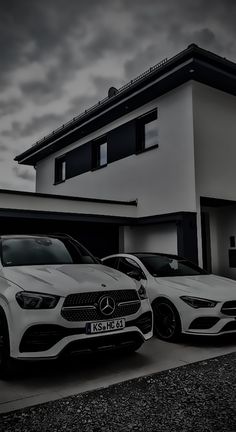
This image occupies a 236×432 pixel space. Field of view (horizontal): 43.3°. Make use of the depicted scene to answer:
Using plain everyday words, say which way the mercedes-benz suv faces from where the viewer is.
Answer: facing the viewer and to the right of the viewer

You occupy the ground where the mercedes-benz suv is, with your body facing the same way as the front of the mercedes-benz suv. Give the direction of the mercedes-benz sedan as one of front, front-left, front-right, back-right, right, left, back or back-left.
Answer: left

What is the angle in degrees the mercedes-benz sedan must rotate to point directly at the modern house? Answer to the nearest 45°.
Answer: approximately 135° to its left

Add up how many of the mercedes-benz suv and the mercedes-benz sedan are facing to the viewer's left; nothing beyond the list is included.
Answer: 0

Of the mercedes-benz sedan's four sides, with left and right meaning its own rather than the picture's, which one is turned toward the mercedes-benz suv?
right

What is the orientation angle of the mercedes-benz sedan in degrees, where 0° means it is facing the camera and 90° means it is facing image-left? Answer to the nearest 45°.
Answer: approximately 315°

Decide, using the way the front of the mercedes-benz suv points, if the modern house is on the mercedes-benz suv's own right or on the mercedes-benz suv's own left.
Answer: on the mercedes-benz suv's own left

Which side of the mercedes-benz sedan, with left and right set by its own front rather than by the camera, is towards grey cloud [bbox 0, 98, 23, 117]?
back

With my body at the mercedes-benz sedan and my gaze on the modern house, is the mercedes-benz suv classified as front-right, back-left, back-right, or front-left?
back-left
